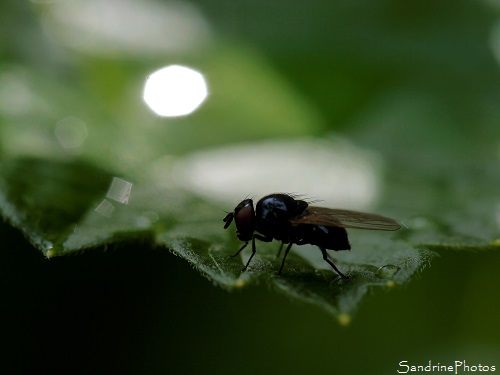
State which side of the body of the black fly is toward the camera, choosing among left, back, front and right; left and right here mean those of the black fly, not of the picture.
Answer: left
